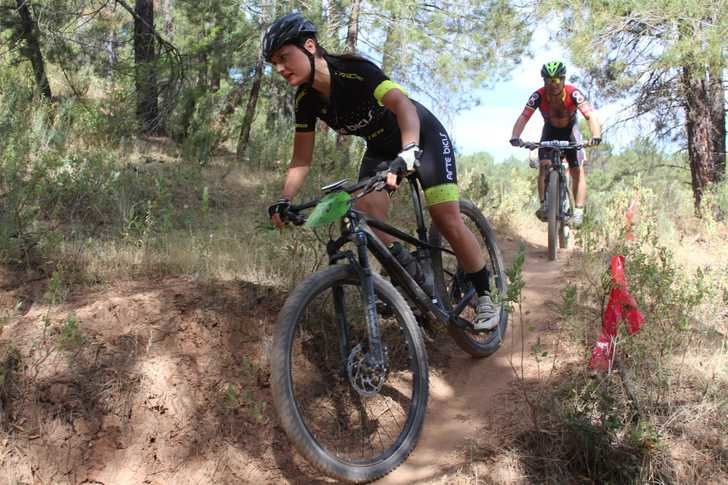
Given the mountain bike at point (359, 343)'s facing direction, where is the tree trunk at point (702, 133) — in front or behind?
behind

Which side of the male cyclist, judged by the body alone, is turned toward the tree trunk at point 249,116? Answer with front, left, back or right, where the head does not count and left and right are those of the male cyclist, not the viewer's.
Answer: right

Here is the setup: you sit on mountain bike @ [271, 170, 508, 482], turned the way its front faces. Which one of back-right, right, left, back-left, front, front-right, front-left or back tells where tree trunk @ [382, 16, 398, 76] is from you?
back-right

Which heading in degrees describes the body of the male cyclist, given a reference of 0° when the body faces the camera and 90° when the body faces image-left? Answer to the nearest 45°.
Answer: approximately 0°

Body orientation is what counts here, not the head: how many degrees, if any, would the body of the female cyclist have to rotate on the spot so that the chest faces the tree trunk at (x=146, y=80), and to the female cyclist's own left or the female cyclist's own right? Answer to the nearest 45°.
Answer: approximately 90° to the female cyclist's own right

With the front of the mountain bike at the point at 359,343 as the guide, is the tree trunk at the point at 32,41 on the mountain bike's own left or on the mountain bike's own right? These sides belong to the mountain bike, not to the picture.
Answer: on the mountain bike's own right

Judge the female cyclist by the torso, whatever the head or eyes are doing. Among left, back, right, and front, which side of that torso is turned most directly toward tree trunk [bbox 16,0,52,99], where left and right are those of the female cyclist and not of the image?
right

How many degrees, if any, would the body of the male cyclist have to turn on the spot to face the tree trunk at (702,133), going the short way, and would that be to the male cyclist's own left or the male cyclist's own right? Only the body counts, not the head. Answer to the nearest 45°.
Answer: approximately 135° to the male cyclist's own left

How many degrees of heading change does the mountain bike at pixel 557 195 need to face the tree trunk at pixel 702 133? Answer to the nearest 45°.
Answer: approximately 135° to its left

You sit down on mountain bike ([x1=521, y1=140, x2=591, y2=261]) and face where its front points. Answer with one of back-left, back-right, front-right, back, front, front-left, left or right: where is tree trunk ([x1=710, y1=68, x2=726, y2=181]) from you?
back-left

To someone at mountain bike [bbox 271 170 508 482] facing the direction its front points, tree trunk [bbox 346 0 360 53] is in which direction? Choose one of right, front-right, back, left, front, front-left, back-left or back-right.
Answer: back-right

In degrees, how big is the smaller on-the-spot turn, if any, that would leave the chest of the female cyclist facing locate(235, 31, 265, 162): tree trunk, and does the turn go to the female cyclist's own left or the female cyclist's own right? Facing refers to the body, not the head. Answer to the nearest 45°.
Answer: approximately 135° to the female cyclist's own right

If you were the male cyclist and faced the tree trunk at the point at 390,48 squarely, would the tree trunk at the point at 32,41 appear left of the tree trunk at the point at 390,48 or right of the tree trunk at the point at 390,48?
left

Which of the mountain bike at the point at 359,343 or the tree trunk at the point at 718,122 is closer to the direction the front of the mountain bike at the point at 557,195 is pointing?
the mountain bike
